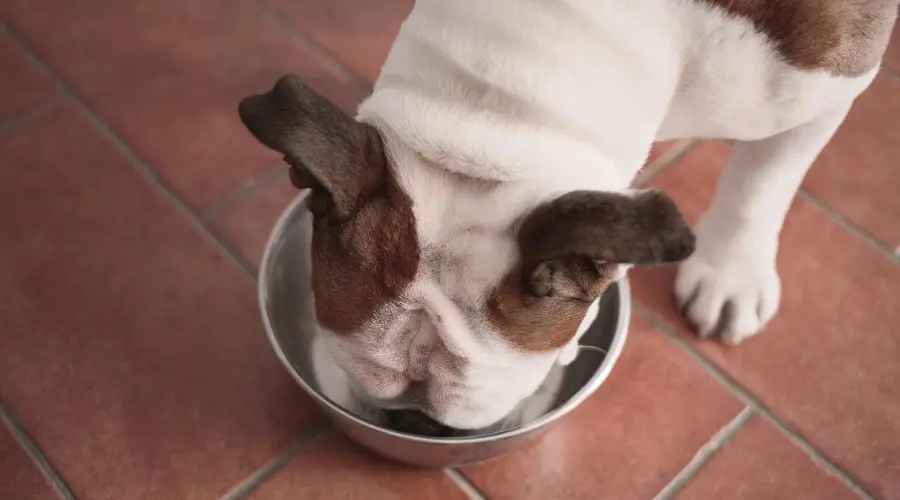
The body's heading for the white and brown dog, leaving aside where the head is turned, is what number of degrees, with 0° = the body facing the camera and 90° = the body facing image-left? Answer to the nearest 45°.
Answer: approximately 45°
